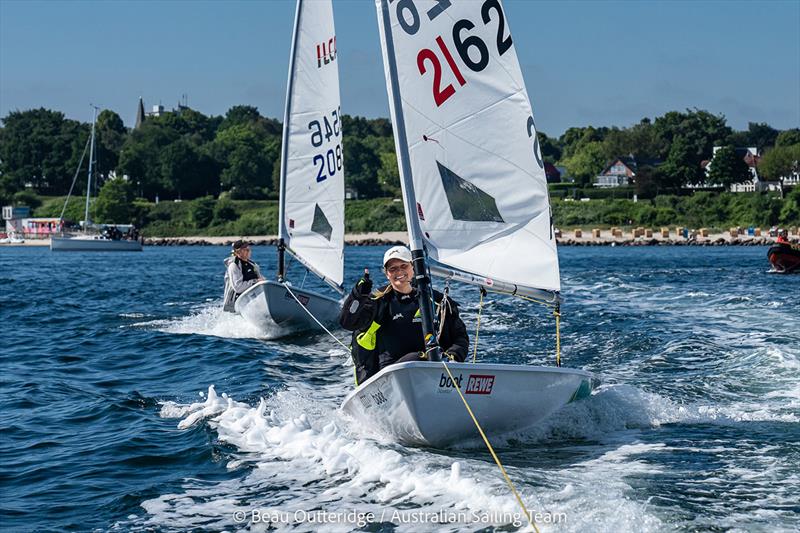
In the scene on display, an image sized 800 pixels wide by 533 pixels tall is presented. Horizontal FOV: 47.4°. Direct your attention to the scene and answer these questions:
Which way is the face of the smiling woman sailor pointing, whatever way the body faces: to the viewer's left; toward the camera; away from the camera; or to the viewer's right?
toward the camera

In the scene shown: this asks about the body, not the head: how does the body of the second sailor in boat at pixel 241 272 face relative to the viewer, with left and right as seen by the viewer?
facing the viewer and to the right of the viewer

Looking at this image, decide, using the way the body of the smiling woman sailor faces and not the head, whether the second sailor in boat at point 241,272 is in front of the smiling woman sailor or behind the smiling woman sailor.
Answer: behind

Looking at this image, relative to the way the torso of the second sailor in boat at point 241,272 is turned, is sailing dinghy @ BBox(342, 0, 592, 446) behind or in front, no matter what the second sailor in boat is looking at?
in front

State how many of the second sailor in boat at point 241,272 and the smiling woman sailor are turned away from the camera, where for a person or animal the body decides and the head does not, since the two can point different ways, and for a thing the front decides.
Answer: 0

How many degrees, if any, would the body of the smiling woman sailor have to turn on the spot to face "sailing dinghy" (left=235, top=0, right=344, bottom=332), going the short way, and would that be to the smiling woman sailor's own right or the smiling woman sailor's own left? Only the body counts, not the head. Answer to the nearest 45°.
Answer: approximately 180°

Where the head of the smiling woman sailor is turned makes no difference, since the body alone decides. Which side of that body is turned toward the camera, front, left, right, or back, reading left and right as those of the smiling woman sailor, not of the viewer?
front
